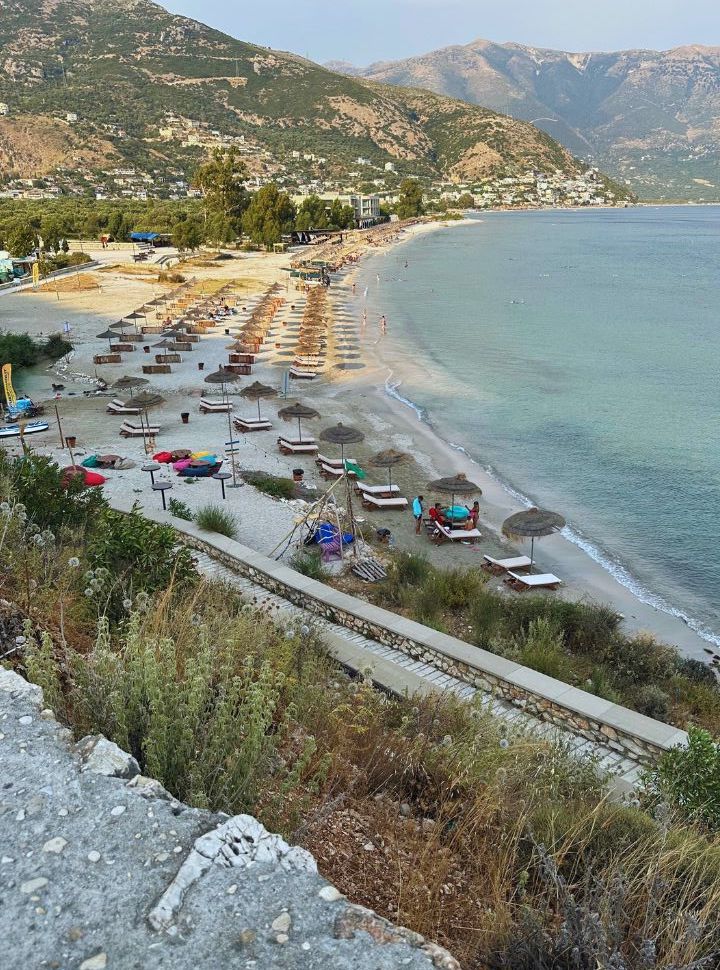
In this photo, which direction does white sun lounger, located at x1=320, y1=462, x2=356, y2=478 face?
to the viewer's right

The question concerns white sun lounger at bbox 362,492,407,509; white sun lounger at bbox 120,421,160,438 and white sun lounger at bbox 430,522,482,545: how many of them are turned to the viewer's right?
3

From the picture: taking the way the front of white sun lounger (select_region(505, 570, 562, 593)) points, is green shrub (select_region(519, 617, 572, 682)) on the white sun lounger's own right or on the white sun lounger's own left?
on the white sun lounger's own right

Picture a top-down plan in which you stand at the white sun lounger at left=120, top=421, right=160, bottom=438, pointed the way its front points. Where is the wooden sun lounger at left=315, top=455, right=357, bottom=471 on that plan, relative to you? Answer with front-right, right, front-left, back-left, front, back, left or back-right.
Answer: front-right

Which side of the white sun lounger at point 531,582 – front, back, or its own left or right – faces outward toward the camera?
right

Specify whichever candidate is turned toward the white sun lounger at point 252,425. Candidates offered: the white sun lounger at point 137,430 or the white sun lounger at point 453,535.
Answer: the white sun lounger at point 137,430

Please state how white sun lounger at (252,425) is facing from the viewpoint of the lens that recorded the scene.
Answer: facing to the right of the viewer

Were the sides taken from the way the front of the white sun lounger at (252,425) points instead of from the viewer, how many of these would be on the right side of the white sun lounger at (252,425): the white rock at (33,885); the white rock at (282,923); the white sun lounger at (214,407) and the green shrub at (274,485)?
3

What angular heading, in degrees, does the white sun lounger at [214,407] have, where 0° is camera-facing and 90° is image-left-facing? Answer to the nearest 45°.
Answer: approximately 270°

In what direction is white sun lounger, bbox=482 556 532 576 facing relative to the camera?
to the viewer's right
